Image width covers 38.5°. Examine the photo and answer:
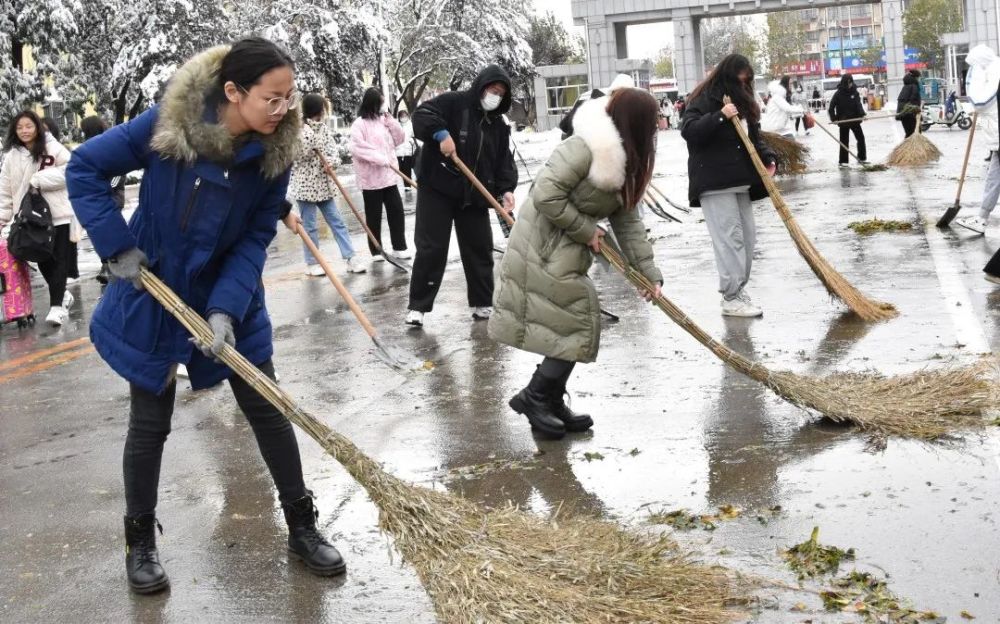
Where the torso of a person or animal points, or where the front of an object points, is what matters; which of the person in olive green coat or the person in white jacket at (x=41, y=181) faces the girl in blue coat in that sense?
the person in white jacket

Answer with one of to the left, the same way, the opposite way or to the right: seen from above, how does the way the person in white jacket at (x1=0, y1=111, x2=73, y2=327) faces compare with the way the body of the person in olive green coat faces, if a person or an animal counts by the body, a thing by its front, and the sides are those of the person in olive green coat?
to the right

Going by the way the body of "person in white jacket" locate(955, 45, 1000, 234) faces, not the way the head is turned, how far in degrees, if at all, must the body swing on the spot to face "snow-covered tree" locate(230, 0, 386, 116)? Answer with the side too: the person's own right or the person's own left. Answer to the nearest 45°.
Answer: approximately 45° to the person's own right

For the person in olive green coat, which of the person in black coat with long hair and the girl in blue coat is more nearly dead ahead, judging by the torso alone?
the person in black coat with long hair

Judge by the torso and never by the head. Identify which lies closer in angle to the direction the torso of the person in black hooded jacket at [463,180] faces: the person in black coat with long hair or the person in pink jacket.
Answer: the person in black coat with long hair

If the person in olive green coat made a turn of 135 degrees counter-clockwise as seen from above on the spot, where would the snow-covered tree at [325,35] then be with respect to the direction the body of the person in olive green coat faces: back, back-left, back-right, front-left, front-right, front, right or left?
front-right

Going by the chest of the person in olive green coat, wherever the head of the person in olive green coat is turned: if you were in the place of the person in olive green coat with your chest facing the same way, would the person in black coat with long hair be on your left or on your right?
on your left

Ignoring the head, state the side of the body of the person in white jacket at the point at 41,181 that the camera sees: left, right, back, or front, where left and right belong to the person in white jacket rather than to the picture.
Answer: front

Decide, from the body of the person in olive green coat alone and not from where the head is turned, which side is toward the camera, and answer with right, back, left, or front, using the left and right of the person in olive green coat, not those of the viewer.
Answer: right

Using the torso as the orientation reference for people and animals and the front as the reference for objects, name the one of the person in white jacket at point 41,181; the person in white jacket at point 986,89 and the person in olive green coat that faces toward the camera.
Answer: the person in white jacket at point 41,181

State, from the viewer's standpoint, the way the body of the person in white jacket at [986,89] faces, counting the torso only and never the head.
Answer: to the viewer's left

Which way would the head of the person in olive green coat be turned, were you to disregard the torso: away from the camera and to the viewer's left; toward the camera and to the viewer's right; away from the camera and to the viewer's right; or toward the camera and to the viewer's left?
away from the camera and to the viewer's right
